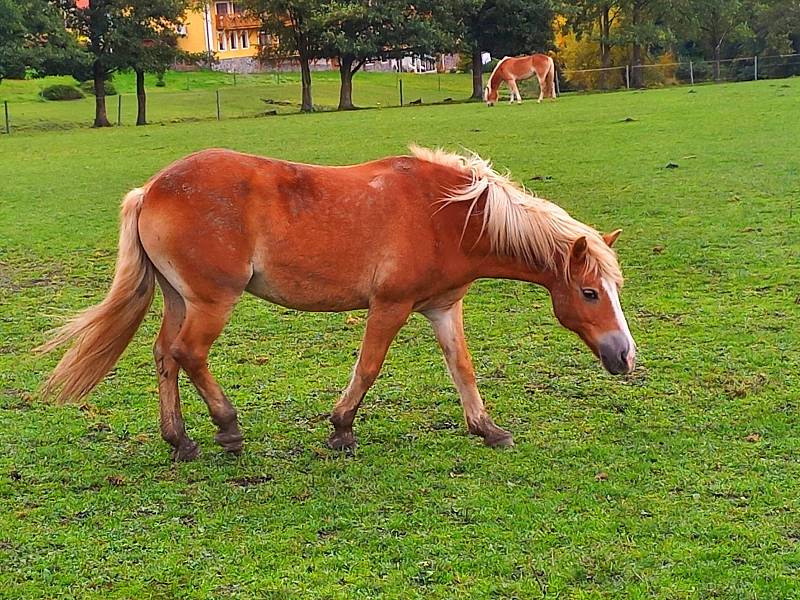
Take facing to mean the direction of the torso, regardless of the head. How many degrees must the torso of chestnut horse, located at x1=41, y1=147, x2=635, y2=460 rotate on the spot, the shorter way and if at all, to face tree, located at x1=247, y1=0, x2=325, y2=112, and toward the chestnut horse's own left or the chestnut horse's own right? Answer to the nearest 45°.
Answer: approximately 90° to the chestnut horse's own left

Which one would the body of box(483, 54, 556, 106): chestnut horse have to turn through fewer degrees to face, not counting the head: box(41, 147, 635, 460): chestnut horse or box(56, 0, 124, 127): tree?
the tree

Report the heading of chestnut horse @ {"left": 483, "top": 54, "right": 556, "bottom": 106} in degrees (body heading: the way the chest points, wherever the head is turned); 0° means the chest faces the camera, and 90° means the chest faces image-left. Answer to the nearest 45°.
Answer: approximately 90°

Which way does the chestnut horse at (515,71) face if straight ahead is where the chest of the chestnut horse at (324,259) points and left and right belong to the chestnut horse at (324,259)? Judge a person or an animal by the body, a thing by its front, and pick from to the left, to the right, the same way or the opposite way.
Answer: the opposite way

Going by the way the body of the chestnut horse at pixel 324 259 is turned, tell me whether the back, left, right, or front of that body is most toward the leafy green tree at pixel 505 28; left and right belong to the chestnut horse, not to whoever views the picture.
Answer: left

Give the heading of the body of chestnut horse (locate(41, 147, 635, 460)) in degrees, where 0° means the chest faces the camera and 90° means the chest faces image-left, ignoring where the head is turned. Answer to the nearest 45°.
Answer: approximately 270°

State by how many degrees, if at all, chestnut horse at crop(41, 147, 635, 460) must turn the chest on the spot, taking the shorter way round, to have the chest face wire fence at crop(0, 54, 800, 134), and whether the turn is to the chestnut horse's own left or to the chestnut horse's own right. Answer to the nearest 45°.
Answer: approximately 90° to the chestnut horse's own left

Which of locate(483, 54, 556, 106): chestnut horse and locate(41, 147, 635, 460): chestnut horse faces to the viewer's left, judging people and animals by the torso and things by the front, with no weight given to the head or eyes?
locate(483, 54, 556, 106): chestnut horse

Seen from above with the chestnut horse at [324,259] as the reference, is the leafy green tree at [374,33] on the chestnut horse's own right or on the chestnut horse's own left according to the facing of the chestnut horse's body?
on the chestnut horse's own left
